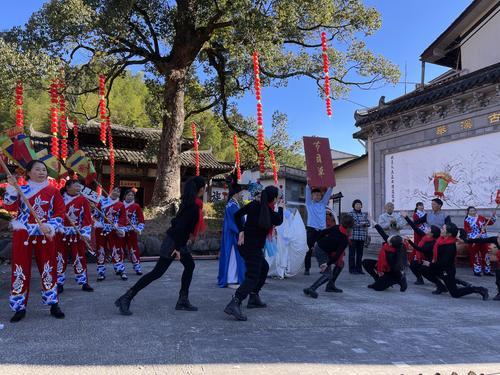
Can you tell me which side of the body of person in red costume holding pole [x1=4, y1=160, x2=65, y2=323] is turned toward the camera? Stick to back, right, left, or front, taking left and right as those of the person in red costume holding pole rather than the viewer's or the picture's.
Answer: front

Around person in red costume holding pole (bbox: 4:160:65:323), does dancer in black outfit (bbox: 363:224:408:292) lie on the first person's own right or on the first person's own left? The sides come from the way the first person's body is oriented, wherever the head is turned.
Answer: on the first person's own left

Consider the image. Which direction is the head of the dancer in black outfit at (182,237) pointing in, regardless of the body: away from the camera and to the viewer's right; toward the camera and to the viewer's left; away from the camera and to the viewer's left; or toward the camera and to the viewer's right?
away from the camera and to the viewer's right

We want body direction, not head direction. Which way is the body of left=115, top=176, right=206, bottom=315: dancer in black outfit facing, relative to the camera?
to the viewer's right

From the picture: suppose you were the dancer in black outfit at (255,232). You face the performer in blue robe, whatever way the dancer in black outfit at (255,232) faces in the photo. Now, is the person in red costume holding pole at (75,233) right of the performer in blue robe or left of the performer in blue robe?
left

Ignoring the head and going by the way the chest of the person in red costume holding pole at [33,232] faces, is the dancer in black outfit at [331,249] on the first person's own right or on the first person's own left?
on the first person's own left

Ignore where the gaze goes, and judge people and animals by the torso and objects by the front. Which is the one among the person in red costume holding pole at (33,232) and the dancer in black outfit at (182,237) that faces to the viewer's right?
the dancer in black outfit

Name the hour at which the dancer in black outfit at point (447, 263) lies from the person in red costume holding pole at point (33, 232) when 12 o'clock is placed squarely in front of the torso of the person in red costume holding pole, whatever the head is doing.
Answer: The dancer in black outfit is roughly at 9 o'clock from the person in red costume holding pole.

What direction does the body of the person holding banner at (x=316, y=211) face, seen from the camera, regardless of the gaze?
toward the camera

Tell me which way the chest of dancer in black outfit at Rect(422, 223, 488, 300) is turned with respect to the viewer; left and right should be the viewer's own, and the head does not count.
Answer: facing to the left of the viewer

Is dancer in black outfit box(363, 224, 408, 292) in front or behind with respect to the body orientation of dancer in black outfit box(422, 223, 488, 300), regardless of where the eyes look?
in front

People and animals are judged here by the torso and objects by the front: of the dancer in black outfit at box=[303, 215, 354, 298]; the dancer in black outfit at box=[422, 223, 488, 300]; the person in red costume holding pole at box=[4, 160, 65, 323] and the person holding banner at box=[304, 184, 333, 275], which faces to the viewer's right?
the dancer in black outfit at box=[303, 215, 354, 298]

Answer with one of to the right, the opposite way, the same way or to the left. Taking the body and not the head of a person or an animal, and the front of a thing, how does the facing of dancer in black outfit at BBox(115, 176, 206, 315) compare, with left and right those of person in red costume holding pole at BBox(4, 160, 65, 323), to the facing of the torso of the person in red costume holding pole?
to the left

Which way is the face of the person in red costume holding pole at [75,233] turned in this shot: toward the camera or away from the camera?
toward the camera
